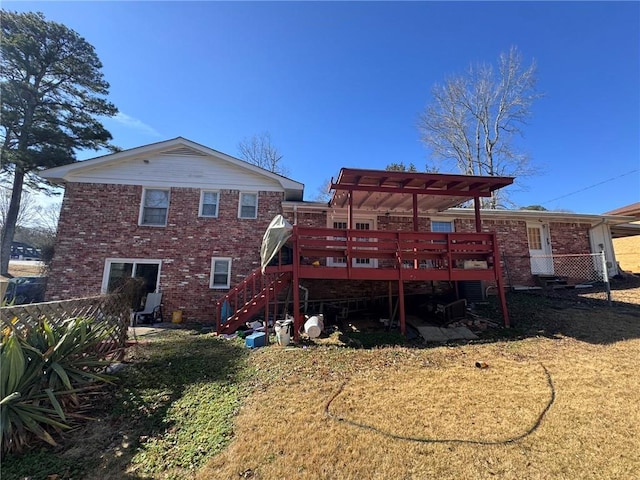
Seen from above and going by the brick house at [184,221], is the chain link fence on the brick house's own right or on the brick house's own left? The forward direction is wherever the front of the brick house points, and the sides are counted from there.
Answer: on the brick house's own right

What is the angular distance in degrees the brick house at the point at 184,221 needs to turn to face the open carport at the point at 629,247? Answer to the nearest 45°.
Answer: approximately 90° to its right

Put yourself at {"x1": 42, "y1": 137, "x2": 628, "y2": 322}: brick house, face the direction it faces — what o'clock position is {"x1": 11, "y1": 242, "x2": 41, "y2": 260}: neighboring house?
The neighboring house is roughly at 10 o'clock from the brick house.

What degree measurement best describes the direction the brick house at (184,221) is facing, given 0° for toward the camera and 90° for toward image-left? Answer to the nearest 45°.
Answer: approximately 180°

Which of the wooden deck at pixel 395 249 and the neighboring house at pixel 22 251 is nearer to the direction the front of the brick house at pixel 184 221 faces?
the neighboring house

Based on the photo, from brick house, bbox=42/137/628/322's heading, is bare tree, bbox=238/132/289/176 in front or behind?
in front

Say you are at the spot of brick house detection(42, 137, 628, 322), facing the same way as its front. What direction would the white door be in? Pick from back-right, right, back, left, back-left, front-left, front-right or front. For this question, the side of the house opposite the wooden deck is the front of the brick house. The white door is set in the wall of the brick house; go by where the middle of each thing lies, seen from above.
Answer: right

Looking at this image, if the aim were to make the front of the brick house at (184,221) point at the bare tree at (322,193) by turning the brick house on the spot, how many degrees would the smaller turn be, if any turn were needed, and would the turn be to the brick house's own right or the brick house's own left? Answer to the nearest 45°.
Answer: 0° — it already faces it

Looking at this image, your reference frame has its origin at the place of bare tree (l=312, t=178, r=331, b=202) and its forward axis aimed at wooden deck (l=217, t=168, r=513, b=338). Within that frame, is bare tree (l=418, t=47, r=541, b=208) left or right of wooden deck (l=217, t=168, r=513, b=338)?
left

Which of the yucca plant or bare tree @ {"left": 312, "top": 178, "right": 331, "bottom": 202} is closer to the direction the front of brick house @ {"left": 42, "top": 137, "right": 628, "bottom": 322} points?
the bare tree

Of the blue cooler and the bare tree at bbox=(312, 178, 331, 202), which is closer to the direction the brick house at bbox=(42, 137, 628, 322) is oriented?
the bare tree
